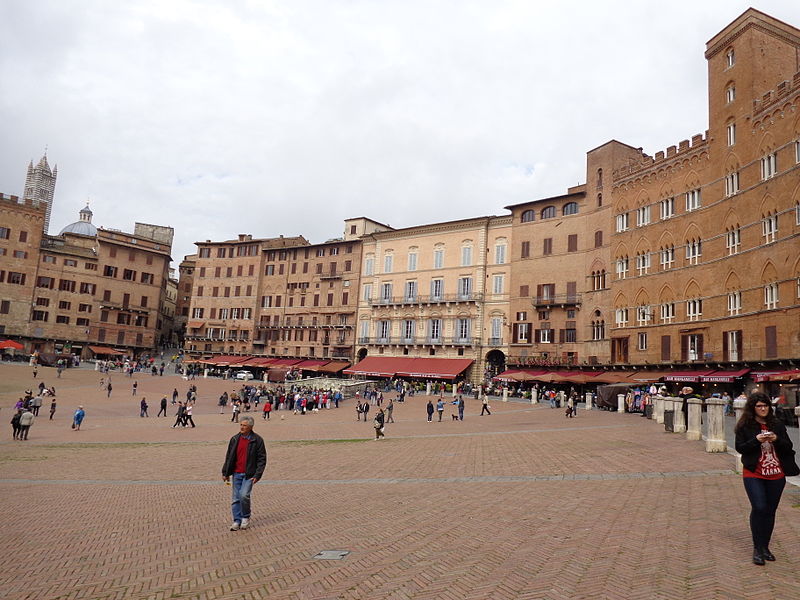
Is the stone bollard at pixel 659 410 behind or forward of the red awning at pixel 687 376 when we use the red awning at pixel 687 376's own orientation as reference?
forward

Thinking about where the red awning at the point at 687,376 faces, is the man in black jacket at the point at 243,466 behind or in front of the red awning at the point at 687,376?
in front

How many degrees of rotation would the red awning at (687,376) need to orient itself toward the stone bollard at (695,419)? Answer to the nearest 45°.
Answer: approximately 45° to its left

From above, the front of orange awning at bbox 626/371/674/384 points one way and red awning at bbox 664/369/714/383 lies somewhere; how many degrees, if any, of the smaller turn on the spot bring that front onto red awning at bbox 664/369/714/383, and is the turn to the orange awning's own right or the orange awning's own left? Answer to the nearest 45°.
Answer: approximately 90° to the orange awning's own left

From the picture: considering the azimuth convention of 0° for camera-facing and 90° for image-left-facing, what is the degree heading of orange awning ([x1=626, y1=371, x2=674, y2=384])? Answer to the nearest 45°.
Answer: approximately 45°

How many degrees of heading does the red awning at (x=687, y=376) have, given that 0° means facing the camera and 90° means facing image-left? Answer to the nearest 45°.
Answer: approximately 45°

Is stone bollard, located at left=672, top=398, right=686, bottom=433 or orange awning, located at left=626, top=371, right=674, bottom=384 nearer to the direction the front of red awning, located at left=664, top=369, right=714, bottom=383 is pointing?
the stone bollard

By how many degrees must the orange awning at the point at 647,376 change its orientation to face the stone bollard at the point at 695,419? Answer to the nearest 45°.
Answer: approximately 45° to its left

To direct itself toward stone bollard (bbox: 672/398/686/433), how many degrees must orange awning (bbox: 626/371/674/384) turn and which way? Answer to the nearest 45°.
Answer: approximately 45° to its left

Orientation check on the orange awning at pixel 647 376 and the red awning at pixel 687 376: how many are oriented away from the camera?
0

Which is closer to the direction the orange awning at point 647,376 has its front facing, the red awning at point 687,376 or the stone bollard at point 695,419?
the stone bollard

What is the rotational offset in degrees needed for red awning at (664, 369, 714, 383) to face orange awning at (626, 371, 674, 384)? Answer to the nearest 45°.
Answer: approximately 90° to its right

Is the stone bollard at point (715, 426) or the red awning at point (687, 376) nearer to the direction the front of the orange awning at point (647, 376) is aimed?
the stone bollard
